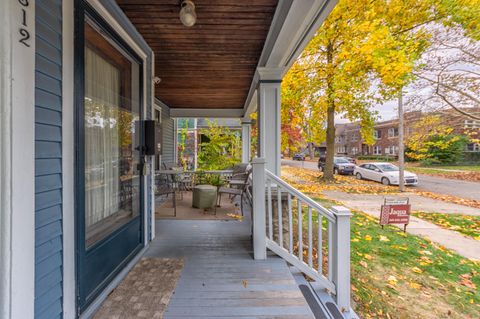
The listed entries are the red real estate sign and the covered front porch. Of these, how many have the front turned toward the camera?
1

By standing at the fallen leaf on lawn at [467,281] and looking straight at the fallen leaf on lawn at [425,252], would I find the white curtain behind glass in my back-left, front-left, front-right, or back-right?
back-left

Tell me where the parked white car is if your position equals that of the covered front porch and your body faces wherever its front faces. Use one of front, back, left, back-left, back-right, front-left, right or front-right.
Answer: front-left

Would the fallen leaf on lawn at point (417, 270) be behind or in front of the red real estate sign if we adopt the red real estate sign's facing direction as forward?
in front

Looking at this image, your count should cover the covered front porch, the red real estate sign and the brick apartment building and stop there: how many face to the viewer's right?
1

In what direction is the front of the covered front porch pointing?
to the viewer's right

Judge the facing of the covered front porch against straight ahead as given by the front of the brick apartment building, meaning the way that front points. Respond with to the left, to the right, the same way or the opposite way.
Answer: the opposite way

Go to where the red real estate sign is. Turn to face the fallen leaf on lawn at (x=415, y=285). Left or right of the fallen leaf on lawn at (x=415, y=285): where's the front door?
right

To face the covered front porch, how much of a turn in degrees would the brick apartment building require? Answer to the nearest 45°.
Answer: approximately 45° to its left

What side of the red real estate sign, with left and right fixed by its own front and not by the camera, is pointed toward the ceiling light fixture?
front

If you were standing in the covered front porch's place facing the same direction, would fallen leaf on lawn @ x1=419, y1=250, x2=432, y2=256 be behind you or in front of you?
in front

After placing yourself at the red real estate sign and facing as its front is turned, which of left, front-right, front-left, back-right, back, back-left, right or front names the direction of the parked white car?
back
